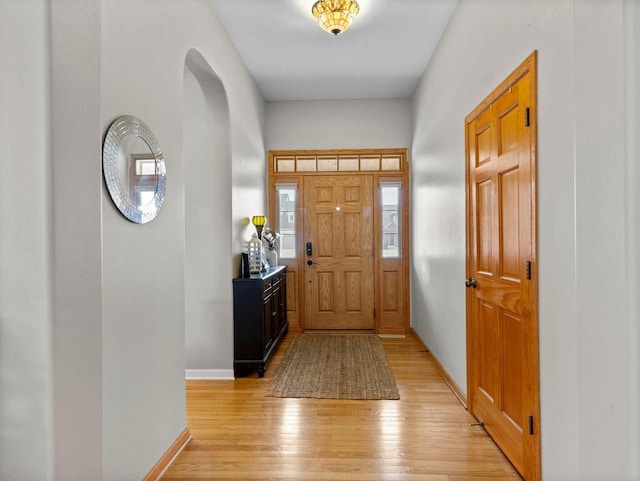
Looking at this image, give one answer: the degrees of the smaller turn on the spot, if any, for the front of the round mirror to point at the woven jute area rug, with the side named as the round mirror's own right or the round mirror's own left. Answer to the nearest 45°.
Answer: approximately 90° to the round mirror's own left

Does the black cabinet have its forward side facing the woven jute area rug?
yes

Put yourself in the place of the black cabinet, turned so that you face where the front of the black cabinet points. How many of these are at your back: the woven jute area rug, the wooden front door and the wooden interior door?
0

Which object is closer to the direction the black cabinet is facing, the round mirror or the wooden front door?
the wooden front door

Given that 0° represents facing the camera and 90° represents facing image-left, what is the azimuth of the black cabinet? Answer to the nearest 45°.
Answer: approximately 270°

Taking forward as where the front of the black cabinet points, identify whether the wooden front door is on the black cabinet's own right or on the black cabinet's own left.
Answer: on the black cabinet's own left

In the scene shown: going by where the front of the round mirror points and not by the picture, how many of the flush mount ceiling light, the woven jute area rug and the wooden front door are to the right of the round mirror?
0

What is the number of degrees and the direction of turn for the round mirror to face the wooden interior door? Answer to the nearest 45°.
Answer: approximately 45° to its left

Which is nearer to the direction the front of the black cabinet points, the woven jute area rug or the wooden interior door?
the woven jute area rug

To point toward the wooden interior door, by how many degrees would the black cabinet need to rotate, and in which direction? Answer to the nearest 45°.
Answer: approximately 45° to its right

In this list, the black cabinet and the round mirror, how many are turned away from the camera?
0

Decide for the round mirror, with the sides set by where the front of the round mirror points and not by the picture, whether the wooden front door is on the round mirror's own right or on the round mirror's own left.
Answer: on the round mirror's own left

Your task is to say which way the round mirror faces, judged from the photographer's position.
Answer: facing the viewer and to the right of the viewer
